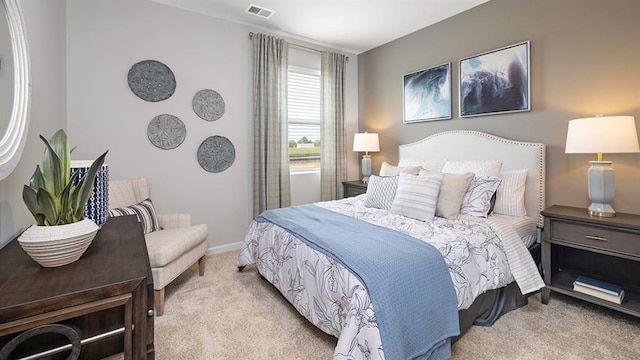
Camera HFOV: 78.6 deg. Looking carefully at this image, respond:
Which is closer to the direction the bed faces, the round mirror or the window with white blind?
the round mirror

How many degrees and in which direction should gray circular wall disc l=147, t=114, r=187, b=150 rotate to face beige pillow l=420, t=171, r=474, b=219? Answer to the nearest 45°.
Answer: approximately 45° to its left

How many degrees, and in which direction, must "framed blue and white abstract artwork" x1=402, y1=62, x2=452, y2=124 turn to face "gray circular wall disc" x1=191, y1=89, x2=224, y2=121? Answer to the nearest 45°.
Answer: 0° — it already faces it

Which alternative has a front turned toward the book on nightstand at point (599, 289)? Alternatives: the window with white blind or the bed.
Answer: the window with white blind
